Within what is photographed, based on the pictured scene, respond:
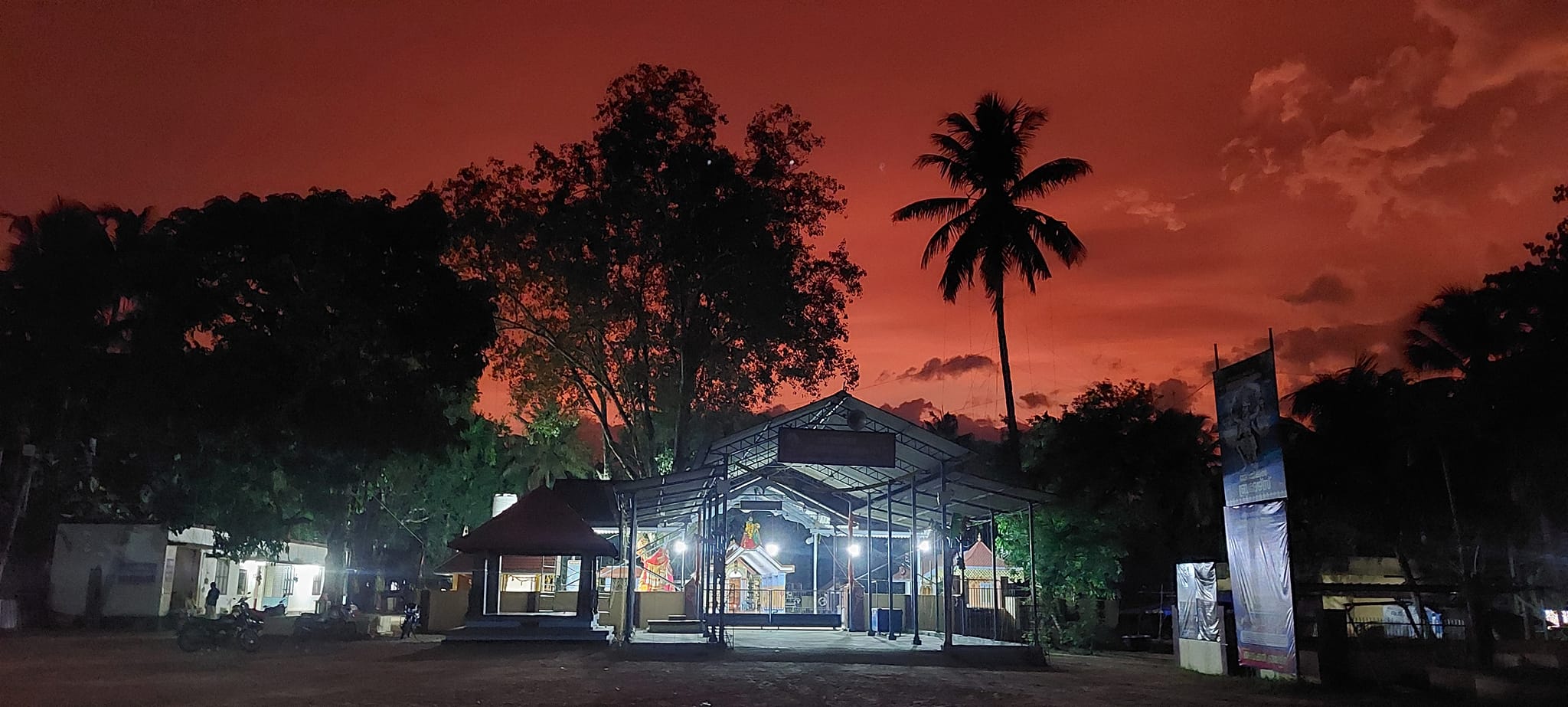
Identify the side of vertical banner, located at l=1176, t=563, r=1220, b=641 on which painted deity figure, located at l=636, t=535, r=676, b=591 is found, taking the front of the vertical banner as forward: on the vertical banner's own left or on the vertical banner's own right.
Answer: on the vertical banner's own right

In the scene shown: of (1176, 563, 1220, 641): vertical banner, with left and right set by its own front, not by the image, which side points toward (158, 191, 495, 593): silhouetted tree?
right

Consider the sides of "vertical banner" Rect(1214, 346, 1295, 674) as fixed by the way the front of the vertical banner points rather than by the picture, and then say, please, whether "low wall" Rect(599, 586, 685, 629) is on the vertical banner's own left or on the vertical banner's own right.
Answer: on the vertical banner's own right

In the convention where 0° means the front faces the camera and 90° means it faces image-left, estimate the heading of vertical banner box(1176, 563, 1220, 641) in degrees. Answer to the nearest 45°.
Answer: approximately 0°

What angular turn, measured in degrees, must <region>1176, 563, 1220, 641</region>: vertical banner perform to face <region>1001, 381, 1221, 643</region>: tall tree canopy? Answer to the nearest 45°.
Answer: approximately 180°

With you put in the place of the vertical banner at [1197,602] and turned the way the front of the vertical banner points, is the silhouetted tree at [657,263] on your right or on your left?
on your right

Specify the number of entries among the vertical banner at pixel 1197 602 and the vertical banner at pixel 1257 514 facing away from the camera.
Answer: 0

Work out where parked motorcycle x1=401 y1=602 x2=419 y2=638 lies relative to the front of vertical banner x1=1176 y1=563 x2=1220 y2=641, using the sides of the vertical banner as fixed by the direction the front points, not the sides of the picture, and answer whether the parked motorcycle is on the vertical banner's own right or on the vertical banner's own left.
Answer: on the vertical banner's own right

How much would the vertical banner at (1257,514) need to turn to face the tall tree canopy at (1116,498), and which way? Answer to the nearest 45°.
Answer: approximately 135° to its right

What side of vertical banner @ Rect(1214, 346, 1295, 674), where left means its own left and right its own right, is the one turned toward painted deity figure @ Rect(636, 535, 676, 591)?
right

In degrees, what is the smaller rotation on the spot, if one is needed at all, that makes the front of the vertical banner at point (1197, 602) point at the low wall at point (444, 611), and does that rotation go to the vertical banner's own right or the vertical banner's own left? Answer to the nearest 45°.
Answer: approximately 90° to the vertical banner's own right
